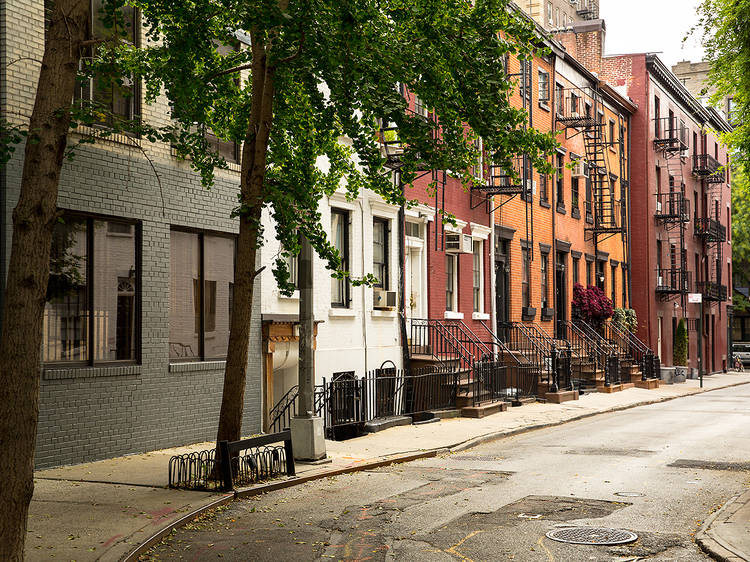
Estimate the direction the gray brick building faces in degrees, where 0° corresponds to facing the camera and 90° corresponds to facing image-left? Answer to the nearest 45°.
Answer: approximately 315°

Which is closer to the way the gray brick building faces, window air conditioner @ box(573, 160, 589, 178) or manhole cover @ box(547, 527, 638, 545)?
the manhole cover

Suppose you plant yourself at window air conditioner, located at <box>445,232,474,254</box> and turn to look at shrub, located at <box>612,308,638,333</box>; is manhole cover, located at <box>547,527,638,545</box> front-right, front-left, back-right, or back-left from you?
back-right

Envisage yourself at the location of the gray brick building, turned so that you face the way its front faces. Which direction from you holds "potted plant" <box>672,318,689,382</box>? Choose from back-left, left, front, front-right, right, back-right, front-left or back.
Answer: left

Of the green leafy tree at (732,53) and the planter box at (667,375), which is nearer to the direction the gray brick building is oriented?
the green leafy tree

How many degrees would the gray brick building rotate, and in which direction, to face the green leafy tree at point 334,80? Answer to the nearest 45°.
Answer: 0° — it already faces it

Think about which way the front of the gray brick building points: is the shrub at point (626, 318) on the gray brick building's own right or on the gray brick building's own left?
on the gray brick building's own left

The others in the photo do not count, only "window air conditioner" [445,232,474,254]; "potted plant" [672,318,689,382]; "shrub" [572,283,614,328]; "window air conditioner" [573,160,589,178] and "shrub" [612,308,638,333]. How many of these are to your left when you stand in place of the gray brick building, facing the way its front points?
5

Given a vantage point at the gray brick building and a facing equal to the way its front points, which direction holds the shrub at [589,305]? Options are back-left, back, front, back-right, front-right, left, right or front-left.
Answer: left

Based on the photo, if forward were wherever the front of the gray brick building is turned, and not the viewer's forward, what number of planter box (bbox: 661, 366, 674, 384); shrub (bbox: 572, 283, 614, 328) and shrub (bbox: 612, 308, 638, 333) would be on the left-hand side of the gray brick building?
3

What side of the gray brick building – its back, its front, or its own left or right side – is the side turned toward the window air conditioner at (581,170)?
left
